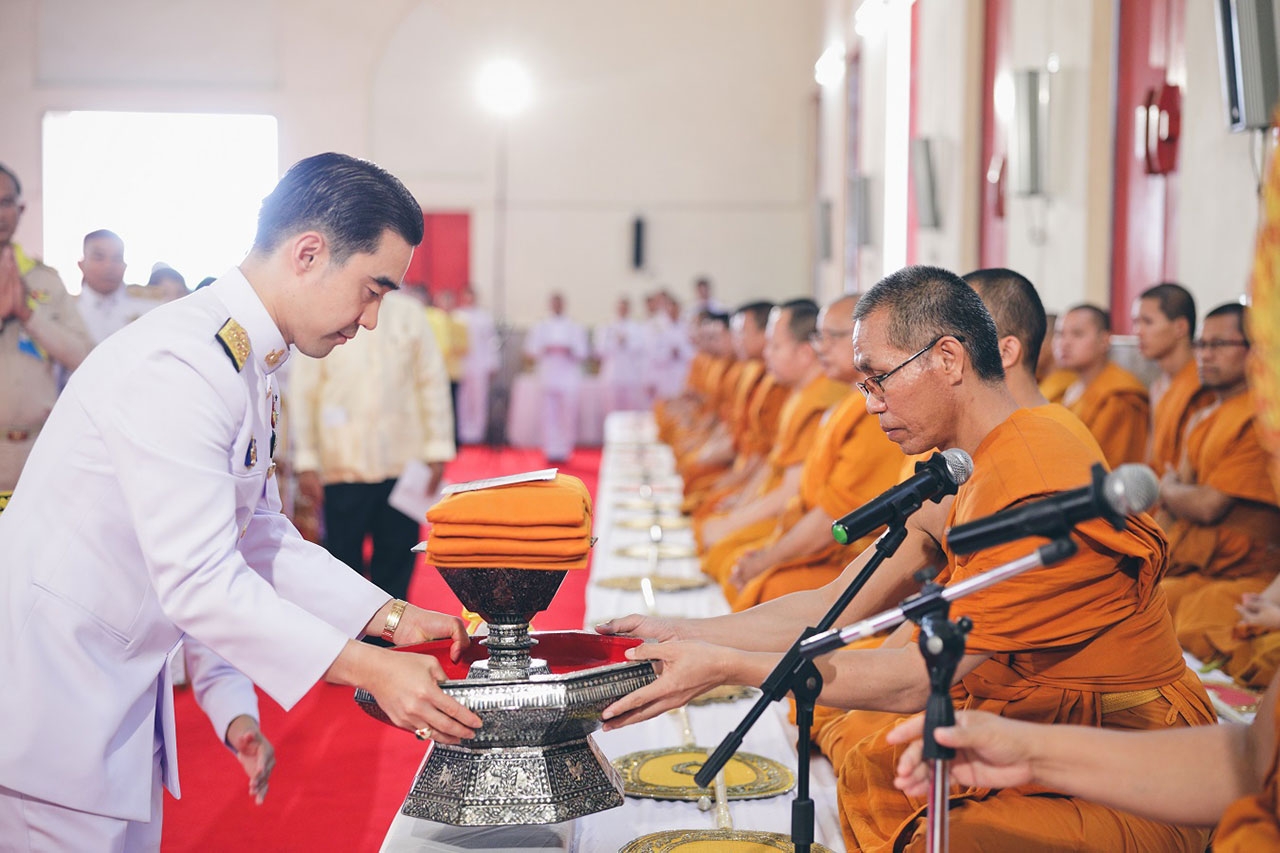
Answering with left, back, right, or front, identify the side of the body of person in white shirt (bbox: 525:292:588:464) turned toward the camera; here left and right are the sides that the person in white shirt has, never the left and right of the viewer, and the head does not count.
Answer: front

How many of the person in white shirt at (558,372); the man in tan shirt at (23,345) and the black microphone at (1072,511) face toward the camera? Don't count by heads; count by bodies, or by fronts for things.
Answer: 2

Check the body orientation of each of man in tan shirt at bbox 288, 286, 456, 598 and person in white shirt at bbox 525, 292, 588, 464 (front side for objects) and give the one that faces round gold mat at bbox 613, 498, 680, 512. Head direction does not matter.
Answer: the person in white shirt

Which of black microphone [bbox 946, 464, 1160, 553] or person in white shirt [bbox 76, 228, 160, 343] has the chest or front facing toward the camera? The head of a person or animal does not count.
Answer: the person in white shirt

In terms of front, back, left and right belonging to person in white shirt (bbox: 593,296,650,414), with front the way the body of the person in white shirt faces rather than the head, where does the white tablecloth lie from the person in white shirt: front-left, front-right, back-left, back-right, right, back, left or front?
front

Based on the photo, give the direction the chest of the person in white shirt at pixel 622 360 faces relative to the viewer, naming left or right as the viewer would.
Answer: facing the viewer

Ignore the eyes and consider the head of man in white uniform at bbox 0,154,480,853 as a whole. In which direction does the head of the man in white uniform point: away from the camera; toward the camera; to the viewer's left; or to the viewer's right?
to the viewer's right

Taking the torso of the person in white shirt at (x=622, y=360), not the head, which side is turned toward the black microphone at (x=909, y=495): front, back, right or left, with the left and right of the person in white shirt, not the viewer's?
front

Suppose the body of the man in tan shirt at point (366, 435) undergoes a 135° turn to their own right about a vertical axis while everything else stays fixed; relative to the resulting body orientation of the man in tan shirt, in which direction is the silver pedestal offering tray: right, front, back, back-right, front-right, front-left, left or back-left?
back-left

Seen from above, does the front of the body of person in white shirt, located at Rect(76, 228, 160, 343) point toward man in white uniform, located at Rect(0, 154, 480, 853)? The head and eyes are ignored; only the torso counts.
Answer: yes

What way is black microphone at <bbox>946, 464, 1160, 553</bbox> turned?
to the viewer's right
